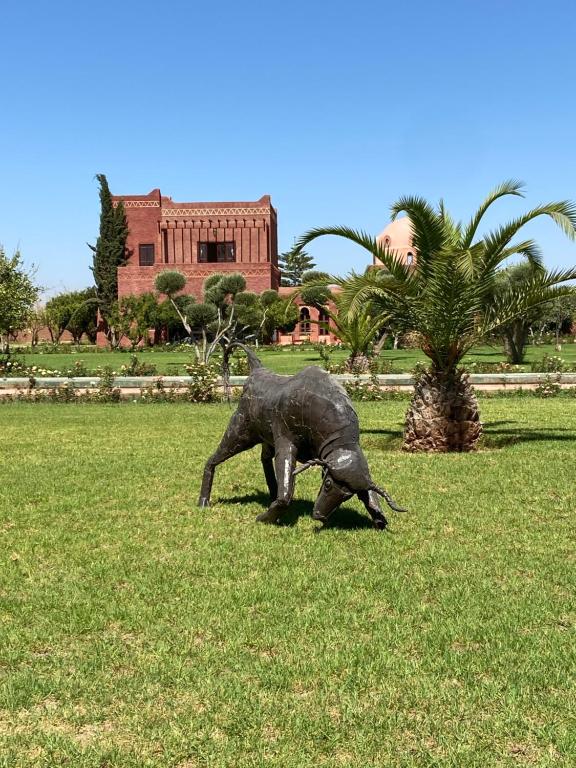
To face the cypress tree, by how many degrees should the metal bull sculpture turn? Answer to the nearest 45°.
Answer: approximately 135° to its left

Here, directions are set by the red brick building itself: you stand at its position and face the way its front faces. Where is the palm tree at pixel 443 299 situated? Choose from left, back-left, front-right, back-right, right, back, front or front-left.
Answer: front

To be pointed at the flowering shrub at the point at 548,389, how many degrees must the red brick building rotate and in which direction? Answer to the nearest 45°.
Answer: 0° — it already faces it

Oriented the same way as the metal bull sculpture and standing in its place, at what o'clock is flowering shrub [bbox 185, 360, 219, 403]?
The flowering shrub is roughly at 7 o'clock from the metal bull sculpture.

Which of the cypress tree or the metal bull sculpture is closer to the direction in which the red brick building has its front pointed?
the metal bull sculpture

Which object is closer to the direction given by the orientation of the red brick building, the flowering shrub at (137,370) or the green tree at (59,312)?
the flowering shrub

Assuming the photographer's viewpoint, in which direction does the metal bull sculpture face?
facing the viewer and to the right of the viewer

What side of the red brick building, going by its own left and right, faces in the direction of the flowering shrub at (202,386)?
front

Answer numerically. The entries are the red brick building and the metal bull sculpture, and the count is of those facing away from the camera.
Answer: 0

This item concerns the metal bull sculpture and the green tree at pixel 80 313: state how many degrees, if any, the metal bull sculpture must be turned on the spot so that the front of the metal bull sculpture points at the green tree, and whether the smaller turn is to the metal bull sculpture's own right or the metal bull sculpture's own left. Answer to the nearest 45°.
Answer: approximately 135° to the metal bull sculpture's own left

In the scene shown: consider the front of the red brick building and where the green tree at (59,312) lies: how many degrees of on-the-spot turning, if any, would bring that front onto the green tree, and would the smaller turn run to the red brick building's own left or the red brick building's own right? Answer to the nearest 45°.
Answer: approximately 90° to the red brick building's own right

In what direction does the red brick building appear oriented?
toward the camera

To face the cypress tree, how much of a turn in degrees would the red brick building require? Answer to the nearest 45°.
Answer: approximately 90° to its right

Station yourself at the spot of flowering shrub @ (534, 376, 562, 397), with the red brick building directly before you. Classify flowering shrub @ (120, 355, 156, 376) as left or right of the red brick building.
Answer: left

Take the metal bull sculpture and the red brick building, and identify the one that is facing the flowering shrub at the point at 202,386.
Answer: the red brick building
